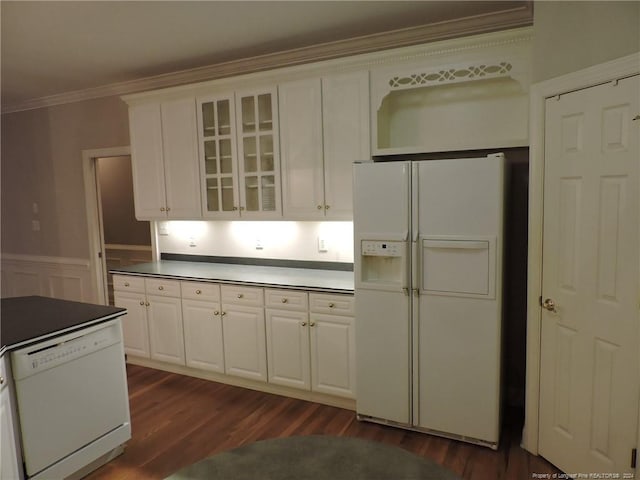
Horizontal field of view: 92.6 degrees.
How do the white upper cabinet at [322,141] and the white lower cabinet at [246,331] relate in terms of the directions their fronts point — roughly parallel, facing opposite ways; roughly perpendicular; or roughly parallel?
roughly parallel

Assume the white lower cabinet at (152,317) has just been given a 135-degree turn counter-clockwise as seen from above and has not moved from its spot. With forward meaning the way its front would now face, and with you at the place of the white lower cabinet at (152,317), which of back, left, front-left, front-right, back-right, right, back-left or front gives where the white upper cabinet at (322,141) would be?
front-right

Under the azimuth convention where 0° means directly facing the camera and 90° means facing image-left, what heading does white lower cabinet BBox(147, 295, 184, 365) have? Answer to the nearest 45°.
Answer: approximately 45°

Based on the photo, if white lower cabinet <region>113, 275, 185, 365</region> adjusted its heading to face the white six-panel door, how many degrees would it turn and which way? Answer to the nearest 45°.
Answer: approximately 90° to its left

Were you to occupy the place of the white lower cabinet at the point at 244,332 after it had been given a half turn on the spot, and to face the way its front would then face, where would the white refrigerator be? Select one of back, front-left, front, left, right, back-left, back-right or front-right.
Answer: right

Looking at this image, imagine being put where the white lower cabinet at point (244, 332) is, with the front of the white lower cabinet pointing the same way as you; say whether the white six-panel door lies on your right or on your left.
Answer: on your left

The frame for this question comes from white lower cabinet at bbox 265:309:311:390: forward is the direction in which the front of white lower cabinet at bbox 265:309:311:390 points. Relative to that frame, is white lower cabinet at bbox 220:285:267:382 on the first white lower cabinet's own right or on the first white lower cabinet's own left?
on the first white lower cabinet's own right

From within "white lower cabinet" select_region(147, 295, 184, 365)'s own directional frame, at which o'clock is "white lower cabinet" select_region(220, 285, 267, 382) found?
"white lower cabinet" select_region(220, 285, 267, 382) is roughly at 9 o'clock from "white lower cabinet" select_region(147, 295, 184, 365).

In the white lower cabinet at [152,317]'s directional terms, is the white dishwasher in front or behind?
in front

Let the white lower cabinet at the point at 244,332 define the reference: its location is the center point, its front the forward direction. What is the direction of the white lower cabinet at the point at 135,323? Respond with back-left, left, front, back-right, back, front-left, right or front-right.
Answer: right

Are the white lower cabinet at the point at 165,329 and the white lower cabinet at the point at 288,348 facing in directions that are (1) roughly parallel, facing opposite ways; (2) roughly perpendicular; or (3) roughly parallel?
roughly parallel

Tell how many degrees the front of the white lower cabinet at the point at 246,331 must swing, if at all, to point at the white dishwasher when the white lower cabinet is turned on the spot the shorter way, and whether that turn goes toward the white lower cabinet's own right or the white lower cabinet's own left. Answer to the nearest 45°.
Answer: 0° — it already faces it

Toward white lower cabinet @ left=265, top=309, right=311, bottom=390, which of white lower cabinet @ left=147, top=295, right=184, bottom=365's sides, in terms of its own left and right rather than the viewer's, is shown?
left

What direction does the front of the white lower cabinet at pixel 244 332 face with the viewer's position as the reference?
facing the viewer and to the left of the viewer

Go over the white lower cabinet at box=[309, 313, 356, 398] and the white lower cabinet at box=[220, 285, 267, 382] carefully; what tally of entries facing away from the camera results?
0

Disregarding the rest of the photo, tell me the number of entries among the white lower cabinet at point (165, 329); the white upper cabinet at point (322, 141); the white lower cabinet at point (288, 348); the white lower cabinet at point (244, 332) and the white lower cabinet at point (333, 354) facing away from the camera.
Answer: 0

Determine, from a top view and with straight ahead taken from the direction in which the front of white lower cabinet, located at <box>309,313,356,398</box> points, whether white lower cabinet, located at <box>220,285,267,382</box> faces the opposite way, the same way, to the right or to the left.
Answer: the same way
